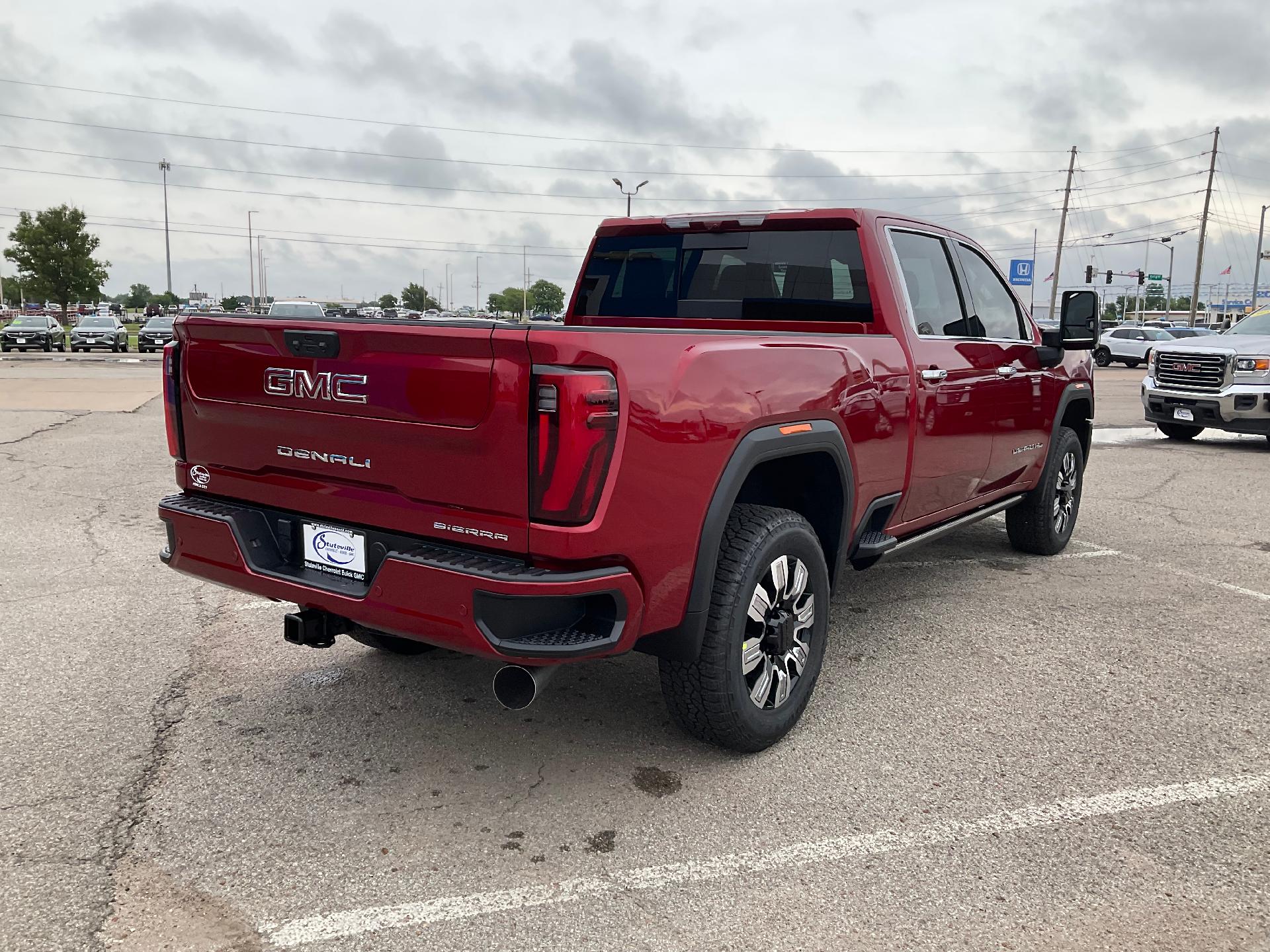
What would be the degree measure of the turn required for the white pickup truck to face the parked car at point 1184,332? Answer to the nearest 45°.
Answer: approximately 135° to its right

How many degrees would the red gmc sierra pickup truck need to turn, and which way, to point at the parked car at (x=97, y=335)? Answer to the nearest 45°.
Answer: approximately 90° to its left

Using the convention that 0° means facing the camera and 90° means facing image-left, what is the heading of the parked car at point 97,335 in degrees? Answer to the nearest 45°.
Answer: approximately 45°

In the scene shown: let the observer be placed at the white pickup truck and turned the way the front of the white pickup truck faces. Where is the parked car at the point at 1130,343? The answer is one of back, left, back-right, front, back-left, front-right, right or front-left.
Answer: back-right

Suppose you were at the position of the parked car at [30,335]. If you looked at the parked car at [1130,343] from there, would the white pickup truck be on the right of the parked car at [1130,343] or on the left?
right

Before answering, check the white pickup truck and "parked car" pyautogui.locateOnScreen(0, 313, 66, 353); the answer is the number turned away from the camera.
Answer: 0

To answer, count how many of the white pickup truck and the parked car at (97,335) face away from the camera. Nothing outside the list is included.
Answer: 0

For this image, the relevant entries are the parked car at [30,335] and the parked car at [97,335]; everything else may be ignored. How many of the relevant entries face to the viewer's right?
0

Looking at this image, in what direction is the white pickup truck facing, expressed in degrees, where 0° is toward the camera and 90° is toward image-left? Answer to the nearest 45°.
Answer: approximately 45°

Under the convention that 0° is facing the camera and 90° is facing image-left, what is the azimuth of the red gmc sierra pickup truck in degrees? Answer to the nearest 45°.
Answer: approximately 225°

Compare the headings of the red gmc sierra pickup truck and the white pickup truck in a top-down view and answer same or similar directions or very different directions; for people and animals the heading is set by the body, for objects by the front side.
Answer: very different directions

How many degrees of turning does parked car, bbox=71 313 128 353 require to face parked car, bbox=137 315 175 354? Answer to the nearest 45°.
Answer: approximately 135° to its left

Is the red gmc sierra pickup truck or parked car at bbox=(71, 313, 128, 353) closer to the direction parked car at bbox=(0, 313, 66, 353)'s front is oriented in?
the red gmc sierra pickup truck

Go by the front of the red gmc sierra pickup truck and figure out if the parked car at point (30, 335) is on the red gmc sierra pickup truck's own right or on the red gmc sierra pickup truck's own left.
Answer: on the red gmc sierra pickup truck's own left
